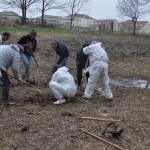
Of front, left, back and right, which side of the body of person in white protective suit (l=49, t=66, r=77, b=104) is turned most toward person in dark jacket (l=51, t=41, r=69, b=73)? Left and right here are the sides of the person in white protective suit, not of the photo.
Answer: right

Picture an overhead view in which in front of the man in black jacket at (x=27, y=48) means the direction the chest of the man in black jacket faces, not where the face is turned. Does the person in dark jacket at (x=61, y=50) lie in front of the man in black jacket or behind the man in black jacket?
in front

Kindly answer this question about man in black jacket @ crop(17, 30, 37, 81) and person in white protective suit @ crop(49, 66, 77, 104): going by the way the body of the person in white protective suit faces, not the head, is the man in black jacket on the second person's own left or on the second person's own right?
on the second person's own right

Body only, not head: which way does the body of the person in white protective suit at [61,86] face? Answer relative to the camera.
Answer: to the viewer's left

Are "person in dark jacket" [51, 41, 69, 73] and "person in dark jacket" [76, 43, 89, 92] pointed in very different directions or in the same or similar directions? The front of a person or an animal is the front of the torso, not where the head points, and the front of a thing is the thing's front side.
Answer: very different directions

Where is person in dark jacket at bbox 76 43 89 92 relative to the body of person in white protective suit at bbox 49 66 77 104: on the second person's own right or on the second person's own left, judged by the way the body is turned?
on the second person's own right

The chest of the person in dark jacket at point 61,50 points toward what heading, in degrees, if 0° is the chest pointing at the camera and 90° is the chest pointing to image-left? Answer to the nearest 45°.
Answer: approximately 90°

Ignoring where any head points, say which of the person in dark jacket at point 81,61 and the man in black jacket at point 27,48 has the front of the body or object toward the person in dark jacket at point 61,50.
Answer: the man in black jacket
